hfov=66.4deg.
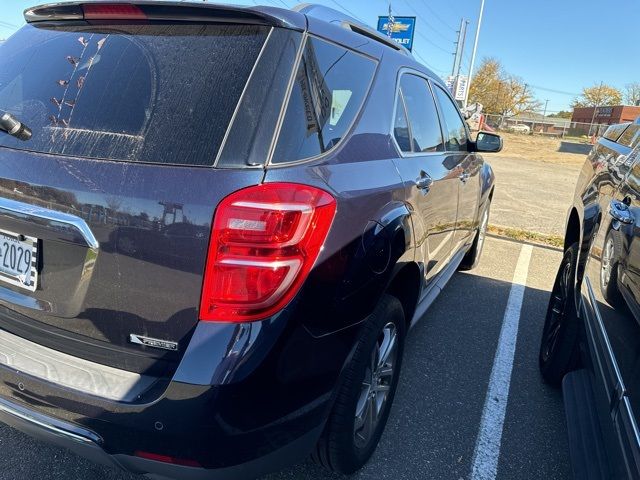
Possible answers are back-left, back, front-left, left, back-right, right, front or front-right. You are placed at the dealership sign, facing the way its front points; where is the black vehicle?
front

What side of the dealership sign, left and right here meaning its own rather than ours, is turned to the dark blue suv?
front

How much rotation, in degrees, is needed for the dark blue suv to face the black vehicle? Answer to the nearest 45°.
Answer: approximately 45° to its right

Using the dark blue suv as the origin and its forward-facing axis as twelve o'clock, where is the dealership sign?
The dealership sign is roughly at 11 o'clock from the dark blue suv.

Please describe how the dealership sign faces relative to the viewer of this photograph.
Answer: facing the viewer

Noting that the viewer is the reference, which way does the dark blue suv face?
facing away from the viewer and to the right of the viewer
